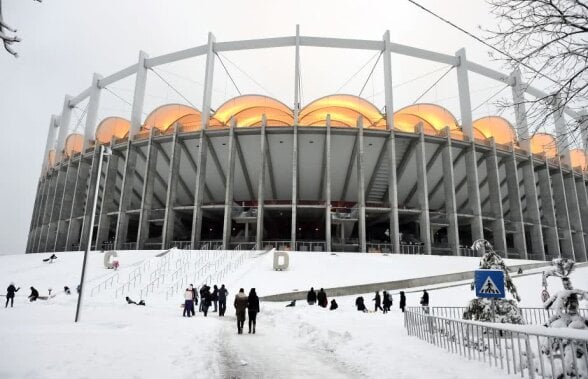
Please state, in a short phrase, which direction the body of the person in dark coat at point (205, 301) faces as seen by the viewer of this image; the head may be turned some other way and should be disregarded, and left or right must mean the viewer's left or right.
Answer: facing away from the viewer

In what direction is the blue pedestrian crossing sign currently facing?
toward the camera

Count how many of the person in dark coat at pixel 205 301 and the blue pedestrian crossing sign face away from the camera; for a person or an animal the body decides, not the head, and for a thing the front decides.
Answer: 1

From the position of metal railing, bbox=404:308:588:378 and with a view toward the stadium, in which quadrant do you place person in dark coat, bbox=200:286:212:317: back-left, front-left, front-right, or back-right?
front-left

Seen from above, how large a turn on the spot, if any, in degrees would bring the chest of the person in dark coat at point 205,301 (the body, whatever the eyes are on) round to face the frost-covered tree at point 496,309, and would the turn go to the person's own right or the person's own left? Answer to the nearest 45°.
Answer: approximately 135° to the person's own right

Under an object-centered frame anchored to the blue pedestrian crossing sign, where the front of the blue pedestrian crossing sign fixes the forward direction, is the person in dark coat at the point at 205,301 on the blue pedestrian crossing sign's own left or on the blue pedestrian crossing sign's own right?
on the blue pedestrian crossing sign's own right

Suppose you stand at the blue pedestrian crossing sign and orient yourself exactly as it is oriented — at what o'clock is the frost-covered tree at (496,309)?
The frost-covered tree is roughly at 6 o'clock from the blue pedestrian crossing sign.

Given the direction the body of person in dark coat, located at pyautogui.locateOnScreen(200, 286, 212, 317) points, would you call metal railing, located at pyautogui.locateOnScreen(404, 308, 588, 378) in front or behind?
behind
